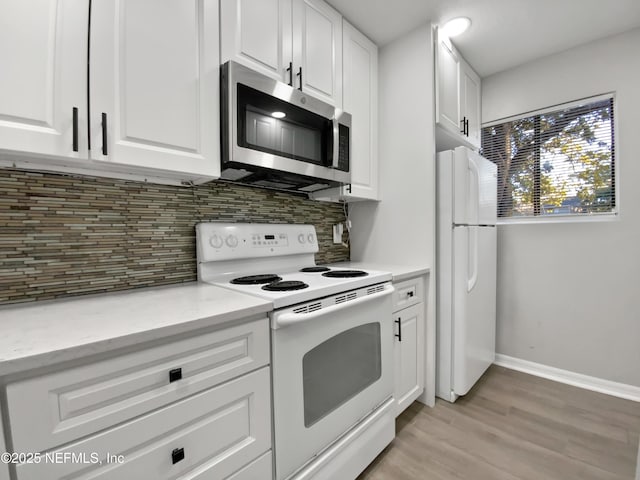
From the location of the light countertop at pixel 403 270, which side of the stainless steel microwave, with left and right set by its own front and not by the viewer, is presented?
left

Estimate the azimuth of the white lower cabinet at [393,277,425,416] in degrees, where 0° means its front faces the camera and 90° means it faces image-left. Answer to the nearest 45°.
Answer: approximately 315°

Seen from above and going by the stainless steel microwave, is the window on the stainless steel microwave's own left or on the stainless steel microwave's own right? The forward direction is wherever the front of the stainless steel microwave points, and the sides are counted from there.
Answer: on the stainless steel microwave's own left

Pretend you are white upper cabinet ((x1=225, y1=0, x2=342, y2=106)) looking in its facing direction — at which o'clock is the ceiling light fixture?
The ceiling light fixture is roughly at 10 o'clock from the white upper cabinet.

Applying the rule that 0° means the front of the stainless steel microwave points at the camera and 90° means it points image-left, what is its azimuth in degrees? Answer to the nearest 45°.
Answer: approximately 315°
